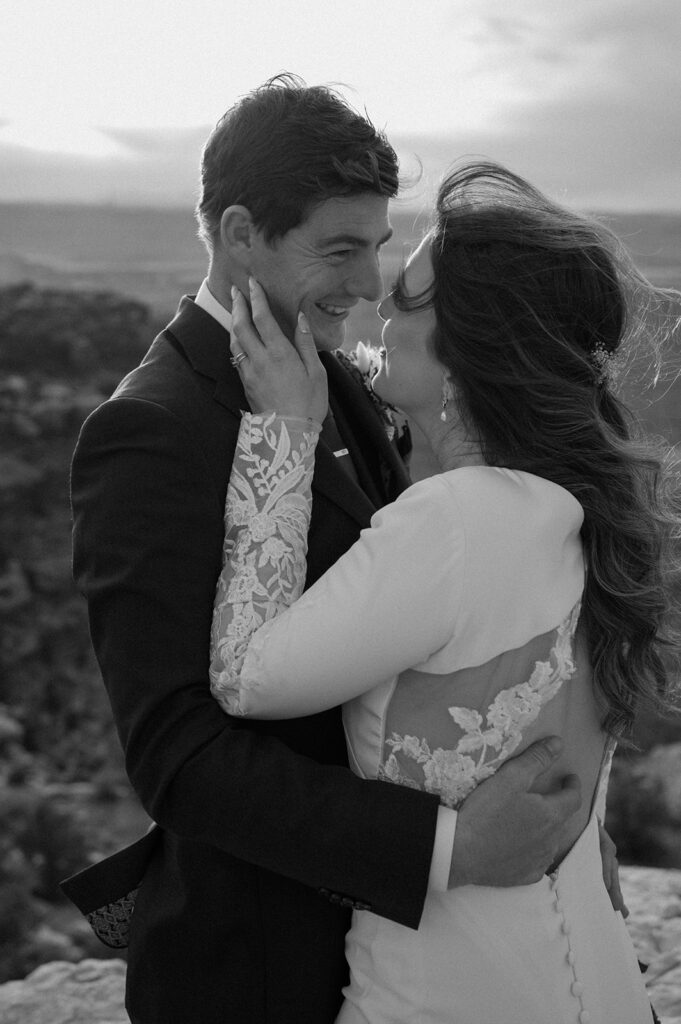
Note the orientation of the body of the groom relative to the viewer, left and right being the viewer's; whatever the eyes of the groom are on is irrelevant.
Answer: facing the viewer and to the right of the viewer

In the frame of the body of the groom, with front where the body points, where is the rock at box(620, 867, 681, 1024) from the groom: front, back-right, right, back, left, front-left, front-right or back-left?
left

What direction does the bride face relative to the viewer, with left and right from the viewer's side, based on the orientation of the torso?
facing away from the viewer and to the left of the viewer

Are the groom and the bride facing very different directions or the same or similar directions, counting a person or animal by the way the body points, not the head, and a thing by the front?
very different directions

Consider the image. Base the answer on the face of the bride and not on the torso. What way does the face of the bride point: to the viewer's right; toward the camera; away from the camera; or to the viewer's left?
to the viewer's left
